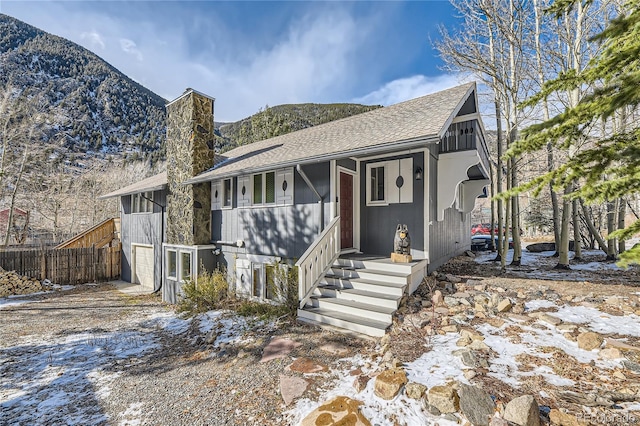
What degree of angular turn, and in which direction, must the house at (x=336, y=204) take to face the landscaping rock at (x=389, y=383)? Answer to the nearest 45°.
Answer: approximately 45° to its left

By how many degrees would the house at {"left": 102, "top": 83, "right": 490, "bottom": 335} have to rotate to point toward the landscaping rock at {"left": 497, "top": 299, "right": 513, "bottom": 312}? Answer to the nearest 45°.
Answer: approximately 90° to its left

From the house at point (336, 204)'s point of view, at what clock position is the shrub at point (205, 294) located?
The shrub is roughly at 2 o'clock from the house.

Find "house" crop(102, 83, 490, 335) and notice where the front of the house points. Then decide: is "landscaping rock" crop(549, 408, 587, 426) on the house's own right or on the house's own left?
on the house's own left

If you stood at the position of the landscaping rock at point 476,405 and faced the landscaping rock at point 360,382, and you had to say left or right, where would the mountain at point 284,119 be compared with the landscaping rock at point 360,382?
right

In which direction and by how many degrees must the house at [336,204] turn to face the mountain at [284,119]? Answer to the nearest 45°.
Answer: approximately 135° to its right

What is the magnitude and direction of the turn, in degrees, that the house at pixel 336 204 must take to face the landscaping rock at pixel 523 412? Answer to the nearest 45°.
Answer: approximately 45° to its left

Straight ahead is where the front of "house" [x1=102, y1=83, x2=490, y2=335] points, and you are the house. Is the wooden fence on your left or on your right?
on your right

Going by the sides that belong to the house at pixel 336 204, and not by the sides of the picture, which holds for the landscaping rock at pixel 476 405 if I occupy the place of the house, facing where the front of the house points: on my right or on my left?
on my left

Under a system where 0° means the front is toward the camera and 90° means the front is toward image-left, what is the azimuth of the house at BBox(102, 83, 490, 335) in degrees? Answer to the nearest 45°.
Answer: approximately 45°

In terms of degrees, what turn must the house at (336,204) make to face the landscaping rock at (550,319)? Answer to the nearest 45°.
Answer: approximately 90° to its left

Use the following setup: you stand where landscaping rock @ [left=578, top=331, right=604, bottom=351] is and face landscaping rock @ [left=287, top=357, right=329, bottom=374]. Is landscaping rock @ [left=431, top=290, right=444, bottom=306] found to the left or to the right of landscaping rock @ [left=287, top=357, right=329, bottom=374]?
right
